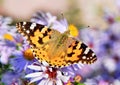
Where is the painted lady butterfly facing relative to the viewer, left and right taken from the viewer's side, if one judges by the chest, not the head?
facing away from the viewer and to the right of the viewer
